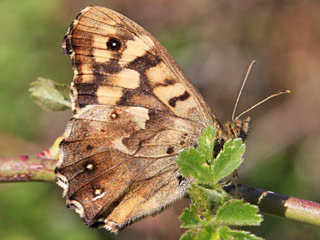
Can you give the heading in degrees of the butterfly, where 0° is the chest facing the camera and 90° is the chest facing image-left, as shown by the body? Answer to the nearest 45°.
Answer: approximately 270°
